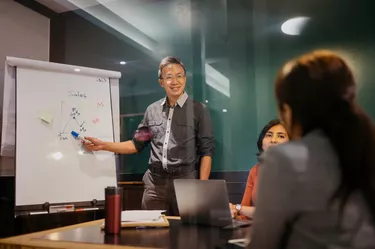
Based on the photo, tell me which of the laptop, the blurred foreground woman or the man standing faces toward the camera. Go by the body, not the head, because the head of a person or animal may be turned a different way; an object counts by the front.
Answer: the man standing

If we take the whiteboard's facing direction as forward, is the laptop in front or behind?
in front

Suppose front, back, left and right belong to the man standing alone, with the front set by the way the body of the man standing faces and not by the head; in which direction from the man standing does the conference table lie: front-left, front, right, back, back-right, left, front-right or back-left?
front

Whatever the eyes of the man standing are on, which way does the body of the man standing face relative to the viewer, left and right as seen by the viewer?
facing the viewer

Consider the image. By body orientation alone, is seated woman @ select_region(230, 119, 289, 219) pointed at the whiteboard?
no

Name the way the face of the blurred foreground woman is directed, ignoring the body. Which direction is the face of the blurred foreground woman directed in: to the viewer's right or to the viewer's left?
to the viewer's left

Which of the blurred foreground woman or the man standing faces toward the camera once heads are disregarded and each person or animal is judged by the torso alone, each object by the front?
the man standing

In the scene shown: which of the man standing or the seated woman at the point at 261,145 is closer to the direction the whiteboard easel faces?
the seated woman

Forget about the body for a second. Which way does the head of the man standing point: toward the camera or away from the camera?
toward the camera

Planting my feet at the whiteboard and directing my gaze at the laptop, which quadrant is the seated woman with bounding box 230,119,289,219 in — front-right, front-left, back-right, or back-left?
front-left

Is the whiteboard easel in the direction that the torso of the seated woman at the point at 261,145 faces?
no

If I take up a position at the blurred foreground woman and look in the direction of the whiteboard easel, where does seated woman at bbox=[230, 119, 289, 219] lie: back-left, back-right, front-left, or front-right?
front-right

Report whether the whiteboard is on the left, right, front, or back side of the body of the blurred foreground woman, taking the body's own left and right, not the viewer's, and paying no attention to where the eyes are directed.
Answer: front

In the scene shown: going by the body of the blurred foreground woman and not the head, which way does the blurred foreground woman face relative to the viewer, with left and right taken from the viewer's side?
facing away from the viewer and to the left of the viewer

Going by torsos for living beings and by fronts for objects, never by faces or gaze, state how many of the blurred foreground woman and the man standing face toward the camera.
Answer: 1

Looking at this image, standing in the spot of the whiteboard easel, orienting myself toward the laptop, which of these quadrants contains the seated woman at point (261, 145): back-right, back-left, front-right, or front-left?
front-left
